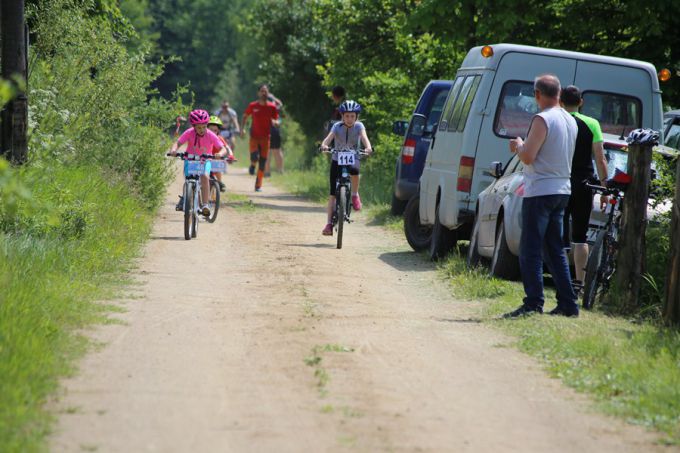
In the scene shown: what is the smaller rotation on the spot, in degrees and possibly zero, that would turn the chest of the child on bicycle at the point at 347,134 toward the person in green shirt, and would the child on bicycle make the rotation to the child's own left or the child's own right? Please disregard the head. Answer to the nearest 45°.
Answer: approximately 45° to the child's own left

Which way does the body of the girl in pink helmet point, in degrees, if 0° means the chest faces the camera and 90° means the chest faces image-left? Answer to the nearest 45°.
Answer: approximately 0°

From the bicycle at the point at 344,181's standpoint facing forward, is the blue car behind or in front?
behind

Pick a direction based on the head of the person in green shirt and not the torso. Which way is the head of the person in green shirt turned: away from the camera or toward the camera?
away from the camera

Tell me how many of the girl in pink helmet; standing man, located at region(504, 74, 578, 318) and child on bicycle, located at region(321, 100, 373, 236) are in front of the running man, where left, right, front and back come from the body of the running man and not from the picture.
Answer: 3

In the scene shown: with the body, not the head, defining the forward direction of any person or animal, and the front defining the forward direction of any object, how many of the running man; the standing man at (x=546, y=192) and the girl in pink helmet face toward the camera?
2

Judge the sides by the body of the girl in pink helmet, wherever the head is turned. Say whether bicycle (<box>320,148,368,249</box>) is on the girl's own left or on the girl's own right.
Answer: on the girl's own left
